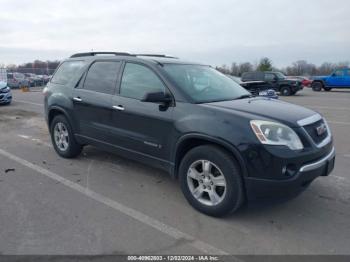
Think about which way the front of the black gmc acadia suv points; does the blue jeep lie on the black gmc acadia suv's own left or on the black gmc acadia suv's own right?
on the black gmc acadia suv's own left

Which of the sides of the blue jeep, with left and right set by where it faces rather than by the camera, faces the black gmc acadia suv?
left

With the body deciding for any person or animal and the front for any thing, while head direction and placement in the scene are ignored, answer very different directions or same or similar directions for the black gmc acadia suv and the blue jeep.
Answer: very different directions
